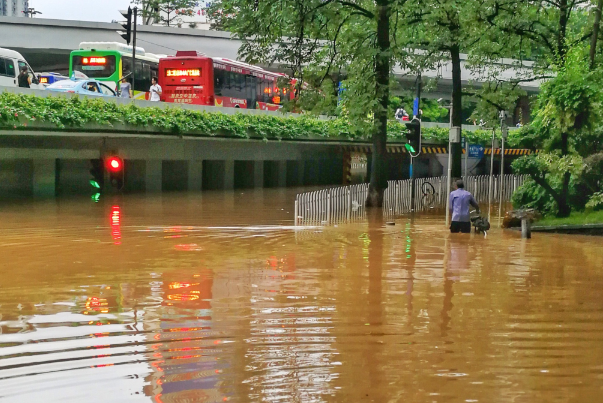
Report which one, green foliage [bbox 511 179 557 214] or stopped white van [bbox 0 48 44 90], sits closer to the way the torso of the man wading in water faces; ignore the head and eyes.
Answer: the green foliage

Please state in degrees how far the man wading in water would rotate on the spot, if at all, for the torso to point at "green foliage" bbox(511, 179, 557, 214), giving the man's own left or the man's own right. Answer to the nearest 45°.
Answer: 0° — they already face it

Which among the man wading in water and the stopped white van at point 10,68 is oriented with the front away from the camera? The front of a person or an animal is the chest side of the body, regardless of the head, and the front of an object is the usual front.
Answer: the man wading in water

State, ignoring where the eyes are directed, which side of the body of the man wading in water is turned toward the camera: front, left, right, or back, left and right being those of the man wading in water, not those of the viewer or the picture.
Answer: back
